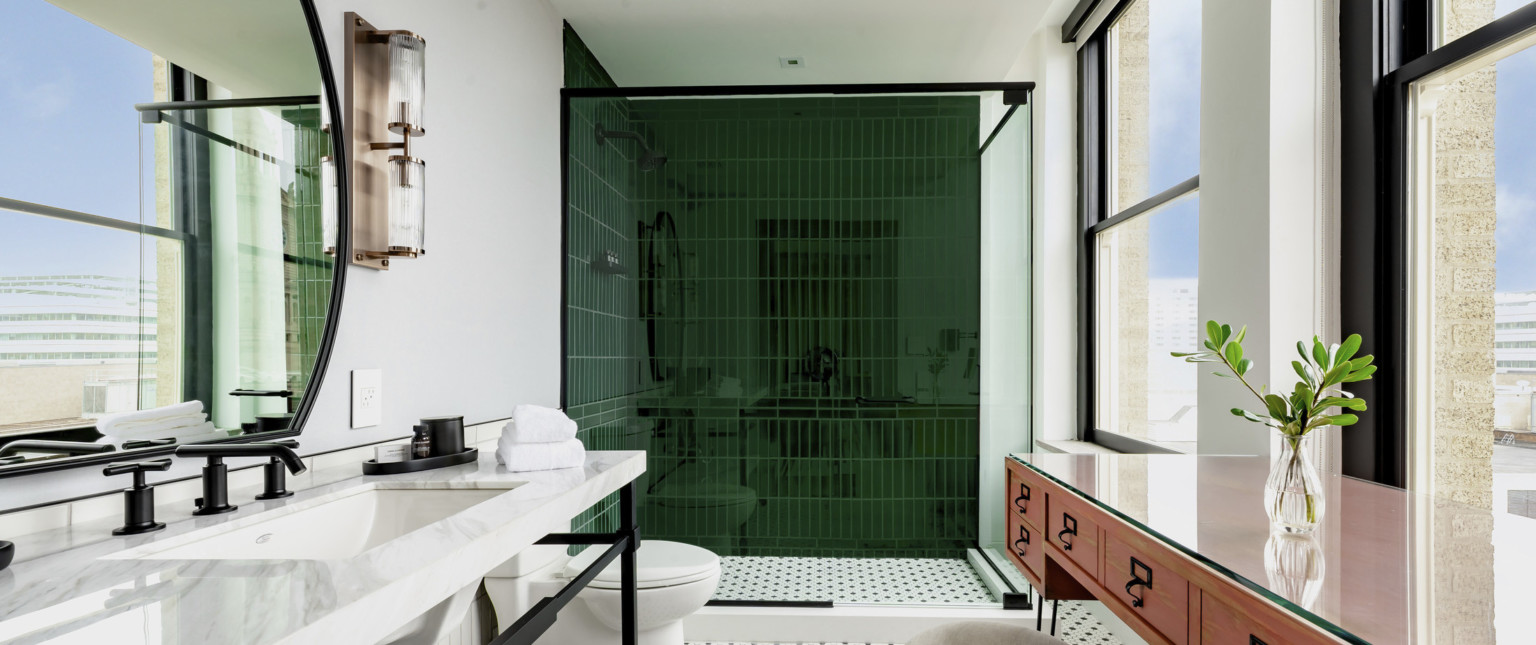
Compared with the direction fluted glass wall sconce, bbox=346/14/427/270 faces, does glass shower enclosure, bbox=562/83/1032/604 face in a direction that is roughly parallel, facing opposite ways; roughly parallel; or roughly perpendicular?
roughly perpendicular

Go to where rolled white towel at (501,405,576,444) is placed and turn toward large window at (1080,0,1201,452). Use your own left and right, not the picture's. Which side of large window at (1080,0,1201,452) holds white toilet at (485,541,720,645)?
left

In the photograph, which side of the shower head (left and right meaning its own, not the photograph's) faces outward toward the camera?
right

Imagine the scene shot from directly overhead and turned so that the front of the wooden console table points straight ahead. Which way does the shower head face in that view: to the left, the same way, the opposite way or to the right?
the opposite way

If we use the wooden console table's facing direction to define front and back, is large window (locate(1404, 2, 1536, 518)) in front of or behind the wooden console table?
behind

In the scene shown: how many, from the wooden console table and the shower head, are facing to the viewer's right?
1

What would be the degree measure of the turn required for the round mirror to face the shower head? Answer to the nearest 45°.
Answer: approximately 90° to its left

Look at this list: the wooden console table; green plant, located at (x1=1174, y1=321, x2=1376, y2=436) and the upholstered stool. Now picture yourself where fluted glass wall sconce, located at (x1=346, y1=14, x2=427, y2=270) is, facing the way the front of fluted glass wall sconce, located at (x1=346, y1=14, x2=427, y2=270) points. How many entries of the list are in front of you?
3
